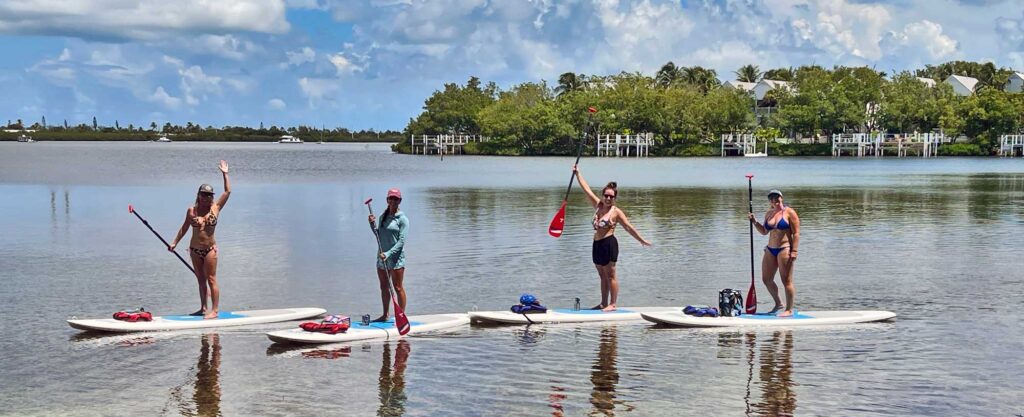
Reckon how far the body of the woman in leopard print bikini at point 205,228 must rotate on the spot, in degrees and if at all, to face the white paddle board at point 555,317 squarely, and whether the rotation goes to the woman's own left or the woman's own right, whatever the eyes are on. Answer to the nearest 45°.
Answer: approximately 90° to the woman's own left

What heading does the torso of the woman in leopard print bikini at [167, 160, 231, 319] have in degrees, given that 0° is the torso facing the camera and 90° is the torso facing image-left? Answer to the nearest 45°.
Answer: approximately 0°

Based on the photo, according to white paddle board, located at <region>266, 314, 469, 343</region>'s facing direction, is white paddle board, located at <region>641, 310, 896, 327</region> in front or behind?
behind

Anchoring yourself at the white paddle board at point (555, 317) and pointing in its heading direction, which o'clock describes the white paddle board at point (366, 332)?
the white paddle board at point (366, 332) is roughly at 11 o'clock from the white paddle board at point (555, 317).

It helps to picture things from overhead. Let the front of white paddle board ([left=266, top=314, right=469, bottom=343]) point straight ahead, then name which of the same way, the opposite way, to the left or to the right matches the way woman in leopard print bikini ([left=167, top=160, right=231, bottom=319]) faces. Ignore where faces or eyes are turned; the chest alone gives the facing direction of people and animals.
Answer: to the left

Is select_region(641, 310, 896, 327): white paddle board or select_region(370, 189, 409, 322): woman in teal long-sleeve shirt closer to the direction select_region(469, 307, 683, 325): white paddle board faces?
the woman in teal long-sleeve shirt

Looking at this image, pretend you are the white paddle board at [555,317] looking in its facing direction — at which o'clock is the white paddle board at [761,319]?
the white paddle board at [761,319] is roughly at 6 o'clock from the white paddle board at [555,317].

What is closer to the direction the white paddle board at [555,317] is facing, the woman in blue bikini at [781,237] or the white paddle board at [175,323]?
the white paddle board

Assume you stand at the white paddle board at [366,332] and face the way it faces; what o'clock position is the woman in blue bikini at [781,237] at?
The woman in blue bikini is roughly at 6 o'clock from the white paddle board.

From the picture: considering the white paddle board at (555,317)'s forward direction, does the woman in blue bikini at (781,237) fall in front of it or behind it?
behind

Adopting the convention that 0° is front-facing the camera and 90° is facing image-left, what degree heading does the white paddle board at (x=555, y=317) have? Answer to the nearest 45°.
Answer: approximately 90°

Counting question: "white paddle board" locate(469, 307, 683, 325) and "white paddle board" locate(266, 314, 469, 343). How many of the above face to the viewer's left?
2

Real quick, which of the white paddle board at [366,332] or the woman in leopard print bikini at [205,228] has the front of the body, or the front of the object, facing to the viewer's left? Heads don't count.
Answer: the white paddle board

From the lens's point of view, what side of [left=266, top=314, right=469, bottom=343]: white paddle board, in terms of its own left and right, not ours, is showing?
left

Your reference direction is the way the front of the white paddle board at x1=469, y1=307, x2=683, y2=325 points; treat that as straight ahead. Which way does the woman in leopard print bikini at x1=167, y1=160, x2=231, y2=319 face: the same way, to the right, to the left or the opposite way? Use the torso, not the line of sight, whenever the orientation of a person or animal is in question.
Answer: to the left
